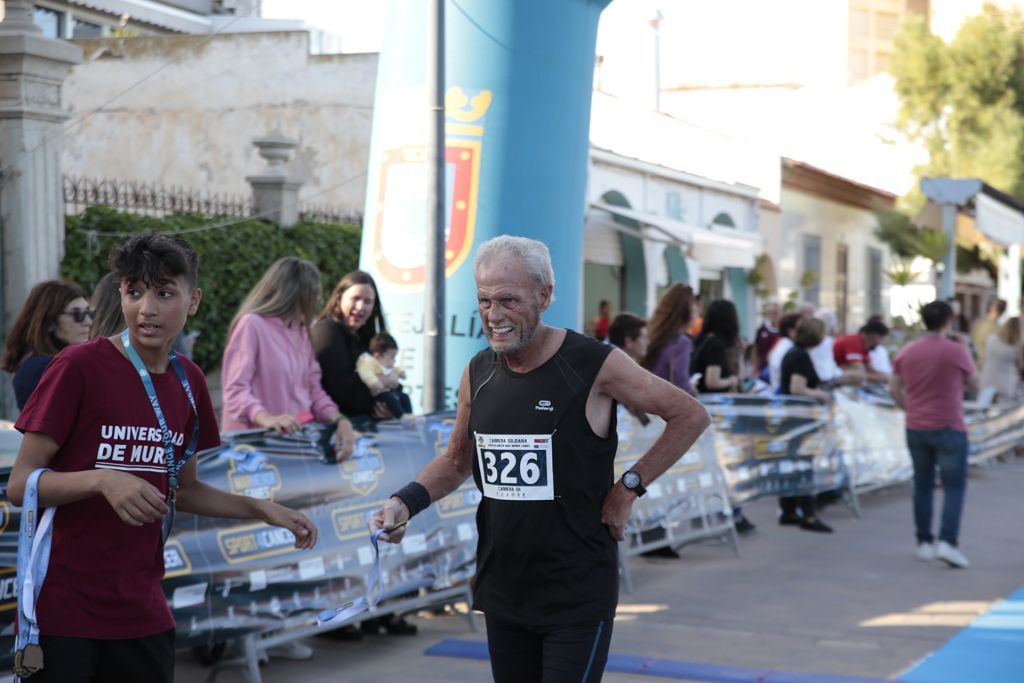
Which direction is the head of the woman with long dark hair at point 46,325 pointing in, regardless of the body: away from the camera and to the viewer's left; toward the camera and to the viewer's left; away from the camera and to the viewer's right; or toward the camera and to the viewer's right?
toward the camera and to the viewer's right

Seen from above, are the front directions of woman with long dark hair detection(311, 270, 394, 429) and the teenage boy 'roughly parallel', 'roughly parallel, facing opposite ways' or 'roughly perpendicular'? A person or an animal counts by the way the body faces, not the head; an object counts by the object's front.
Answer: roughly parallel

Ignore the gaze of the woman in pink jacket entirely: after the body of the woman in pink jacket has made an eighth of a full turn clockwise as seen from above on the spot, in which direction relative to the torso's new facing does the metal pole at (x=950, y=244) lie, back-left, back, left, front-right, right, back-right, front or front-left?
back-left

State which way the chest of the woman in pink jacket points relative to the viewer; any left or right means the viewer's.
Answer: facing the viewer and to the right of the viewer

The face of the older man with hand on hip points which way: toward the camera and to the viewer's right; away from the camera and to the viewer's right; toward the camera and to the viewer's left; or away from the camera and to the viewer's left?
toward the camera and to the viewer's left

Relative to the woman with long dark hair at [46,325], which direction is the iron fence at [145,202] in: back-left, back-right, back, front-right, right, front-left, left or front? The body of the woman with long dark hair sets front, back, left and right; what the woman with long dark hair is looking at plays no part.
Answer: left

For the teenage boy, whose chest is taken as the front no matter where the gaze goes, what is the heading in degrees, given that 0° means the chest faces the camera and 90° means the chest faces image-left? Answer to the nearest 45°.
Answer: approximately 315°

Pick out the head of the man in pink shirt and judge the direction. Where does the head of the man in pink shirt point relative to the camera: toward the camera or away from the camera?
away from the camera

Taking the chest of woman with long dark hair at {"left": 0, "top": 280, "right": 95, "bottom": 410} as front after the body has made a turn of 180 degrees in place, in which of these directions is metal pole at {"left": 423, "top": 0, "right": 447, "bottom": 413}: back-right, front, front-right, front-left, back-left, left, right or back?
back-right

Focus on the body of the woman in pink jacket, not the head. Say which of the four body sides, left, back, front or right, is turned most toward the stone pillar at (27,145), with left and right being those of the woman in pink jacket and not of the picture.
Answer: back

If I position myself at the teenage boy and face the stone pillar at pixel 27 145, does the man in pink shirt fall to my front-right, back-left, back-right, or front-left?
front-right
